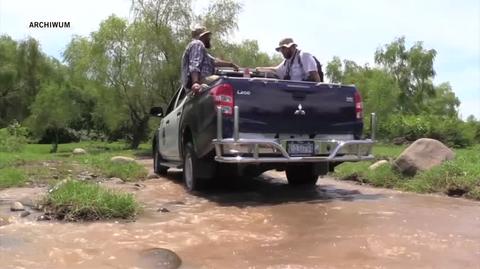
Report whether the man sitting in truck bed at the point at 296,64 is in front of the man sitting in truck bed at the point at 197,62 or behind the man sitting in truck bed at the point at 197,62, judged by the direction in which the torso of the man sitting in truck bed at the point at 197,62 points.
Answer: in front

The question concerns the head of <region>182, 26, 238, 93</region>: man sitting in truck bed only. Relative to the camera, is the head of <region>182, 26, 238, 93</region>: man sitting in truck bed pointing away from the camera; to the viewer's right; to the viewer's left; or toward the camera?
to the viewer's right

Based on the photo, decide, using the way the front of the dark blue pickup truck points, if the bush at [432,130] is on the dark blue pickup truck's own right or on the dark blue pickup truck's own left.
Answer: on the dark blue pickup truck's own right

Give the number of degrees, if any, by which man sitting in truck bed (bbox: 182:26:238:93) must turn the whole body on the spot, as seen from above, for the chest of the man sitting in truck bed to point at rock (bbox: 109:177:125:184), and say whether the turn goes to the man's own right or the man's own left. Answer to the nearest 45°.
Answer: approximately 135° to the man's own left

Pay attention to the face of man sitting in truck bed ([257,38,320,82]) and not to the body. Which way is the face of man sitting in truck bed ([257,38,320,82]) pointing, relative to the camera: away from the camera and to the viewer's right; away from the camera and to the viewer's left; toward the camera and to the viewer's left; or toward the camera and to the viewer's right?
toward the camera and to the viewer's left

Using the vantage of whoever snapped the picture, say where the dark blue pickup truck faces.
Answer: facing away from the viewer and to the left of the viewer

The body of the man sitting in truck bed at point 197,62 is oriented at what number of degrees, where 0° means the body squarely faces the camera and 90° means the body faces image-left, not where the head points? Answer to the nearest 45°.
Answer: approximately 270°

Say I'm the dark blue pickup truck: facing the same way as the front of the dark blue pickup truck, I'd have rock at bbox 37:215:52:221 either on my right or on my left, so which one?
on my left
